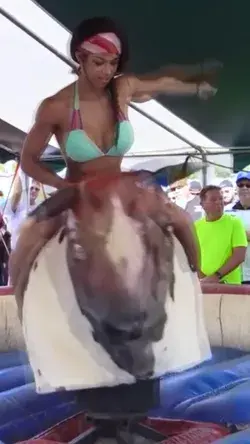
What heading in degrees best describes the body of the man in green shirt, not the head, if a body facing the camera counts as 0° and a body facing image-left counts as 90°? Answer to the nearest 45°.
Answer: approximately 45°

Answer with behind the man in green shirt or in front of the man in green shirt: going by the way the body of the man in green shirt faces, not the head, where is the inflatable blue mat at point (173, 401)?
in front

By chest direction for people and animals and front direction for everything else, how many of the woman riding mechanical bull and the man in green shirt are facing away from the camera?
0

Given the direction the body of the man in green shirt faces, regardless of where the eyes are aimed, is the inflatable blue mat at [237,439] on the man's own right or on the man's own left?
on the man's own left

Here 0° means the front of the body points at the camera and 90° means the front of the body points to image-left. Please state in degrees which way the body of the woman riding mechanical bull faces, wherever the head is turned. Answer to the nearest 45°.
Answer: approximately 0°
